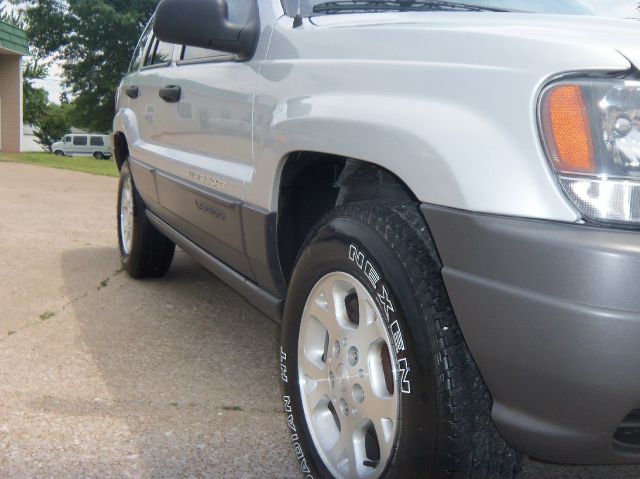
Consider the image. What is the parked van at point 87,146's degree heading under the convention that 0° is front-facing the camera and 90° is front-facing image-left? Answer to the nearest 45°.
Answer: approximately 90°

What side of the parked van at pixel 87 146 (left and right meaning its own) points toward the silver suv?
left

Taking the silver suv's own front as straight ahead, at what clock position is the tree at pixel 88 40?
The tree is roughly at 7 o'clock from the silver suv.

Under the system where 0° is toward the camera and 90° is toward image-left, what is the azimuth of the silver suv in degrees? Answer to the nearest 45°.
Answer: approximately 315°

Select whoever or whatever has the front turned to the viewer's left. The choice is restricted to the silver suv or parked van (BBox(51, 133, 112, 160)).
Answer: the parked van

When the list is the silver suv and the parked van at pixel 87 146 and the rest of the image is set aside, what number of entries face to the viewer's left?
1
